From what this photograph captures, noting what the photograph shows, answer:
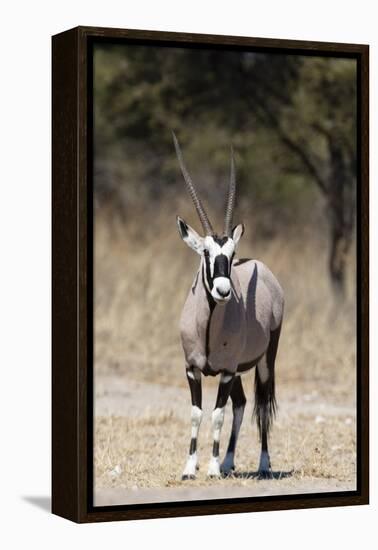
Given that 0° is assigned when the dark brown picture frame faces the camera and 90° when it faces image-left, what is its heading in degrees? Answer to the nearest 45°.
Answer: approximately 315°
